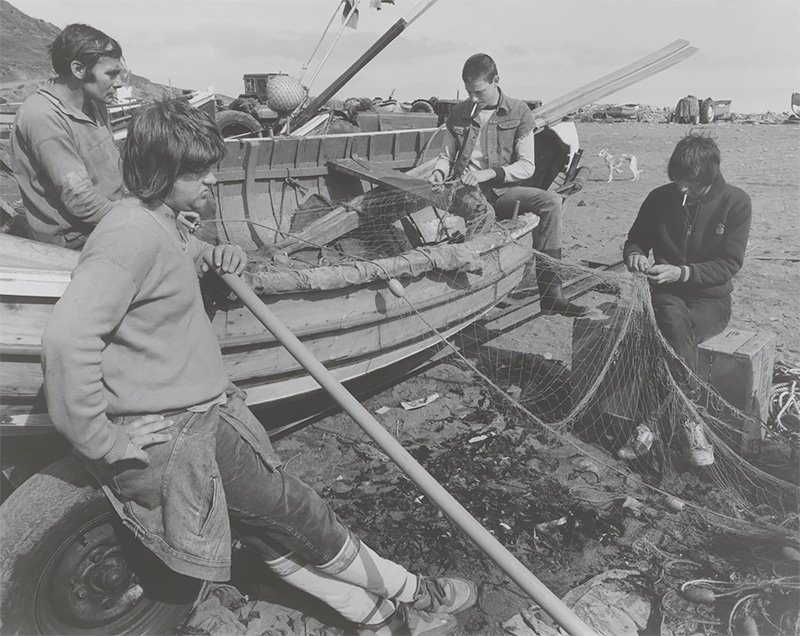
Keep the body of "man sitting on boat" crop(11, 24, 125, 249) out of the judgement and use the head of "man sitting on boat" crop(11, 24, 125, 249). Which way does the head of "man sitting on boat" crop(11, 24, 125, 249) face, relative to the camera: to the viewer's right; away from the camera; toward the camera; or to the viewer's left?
to the viewer's right

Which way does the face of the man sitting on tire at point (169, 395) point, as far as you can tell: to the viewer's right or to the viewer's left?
to the viewer's right

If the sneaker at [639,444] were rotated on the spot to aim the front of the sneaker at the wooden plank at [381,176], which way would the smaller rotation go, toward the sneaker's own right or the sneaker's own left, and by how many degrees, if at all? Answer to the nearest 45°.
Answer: approximately 90° to the sneaker's own right

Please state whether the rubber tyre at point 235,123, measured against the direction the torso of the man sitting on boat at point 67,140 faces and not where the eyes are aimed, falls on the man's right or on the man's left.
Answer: on the man's left

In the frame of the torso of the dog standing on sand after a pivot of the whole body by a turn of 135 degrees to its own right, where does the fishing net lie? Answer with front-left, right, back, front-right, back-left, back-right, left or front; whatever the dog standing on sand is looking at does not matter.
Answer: back-right

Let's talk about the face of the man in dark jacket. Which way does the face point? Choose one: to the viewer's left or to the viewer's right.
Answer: to the viewer's left

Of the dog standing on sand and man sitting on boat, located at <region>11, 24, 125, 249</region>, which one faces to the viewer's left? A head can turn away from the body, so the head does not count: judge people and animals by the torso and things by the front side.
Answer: the dog standing on sand

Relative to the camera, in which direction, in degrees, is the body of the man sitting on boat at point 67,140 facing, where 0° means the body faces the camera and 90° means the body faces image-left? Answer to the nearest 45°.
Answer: approximately 315°

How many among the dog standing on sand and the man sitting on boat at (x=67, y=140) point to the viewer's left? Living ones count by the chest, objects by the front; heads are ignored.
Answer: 1

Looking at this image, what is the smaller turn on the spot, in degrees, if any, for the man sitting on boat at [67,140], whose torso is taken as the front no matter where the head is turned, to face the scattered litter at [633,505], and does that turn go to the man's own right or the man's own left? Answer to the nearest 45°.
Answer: approximately 45° to the man's own left

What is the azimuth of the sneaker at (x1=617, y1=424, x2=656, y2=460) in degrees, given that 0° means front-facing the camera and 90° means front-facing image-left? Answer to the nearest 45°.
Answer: approximately 45°

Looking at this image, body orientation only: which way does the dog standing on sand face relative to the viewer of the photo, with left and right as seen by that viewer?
facing to the left of the viewer
